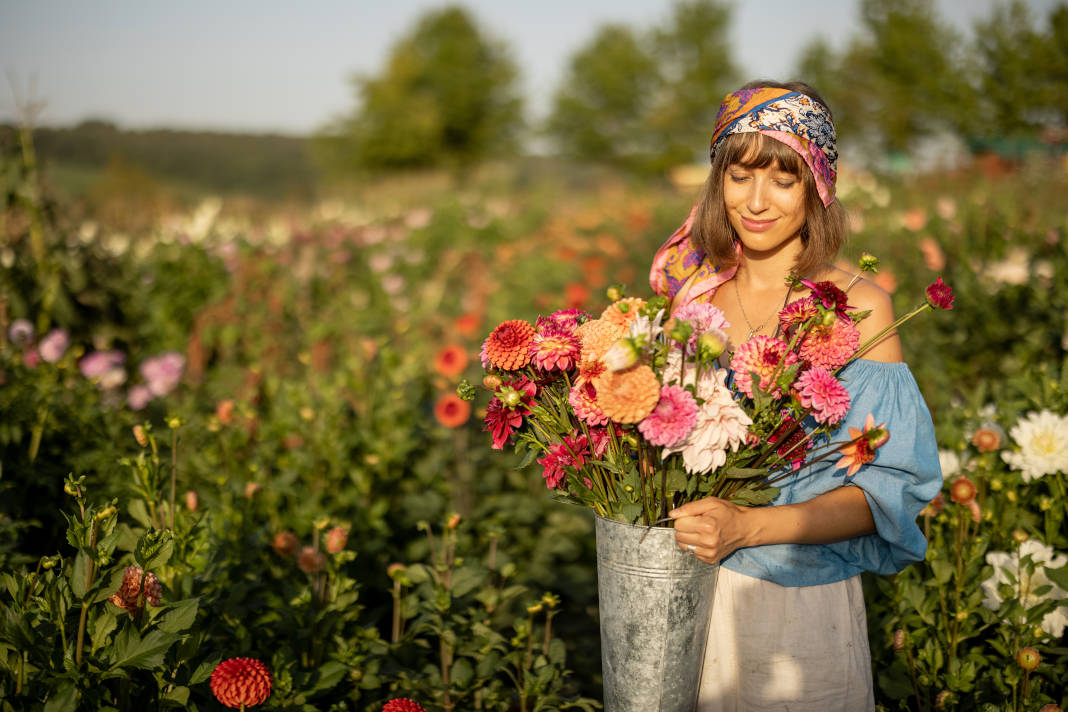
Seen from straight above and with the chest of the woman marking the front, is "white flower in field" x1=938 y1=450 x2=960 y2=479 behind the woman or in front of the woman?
behind

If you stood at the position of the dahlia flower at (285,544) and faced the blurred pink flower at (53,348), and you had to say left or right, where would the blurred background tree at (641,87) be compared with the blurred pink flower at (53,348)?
right

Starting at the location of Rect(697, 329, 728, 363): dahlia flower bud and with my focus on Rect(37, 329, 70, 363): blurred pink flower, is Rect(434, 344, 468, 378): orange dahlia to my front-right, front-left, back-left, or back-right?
front-right

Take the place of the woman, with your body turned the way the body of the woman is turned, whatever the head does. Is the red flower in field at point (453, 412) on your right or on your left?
on your right

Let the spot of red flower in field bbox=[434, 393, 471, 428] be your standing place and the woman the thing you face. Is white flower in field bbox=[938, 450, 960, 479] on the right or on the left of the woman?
left

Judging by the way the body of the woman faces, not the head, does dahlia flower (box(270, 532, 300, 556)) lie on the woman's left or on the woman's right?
on the woman's right

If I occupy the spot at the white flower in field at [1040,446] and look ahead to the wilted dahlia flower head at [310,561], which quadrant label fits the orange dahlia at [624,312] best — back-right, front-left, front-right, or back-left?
front-left

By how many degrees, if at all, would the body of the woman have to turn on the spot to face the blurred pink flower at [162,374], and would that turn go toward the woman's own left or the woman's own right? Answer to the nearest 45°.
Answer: approximately 90° to the woman's own right
